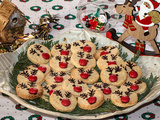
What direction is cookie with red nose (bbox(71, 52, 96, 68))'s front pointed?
toward the camera

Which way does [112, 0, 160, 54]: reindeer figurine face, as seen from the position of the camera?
facing to the left of the viewer

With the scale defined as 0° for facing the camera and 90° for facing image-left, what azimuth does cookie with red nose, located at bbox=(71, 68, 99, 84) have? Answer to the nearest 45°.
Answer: approximately 0°

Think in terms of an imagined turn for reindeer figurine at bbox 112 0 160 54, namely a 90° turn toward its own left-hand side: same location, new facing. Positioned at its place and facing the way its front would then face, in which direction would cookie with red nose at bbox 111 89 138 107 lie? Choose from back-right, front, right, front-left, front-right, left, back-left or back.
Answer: front
